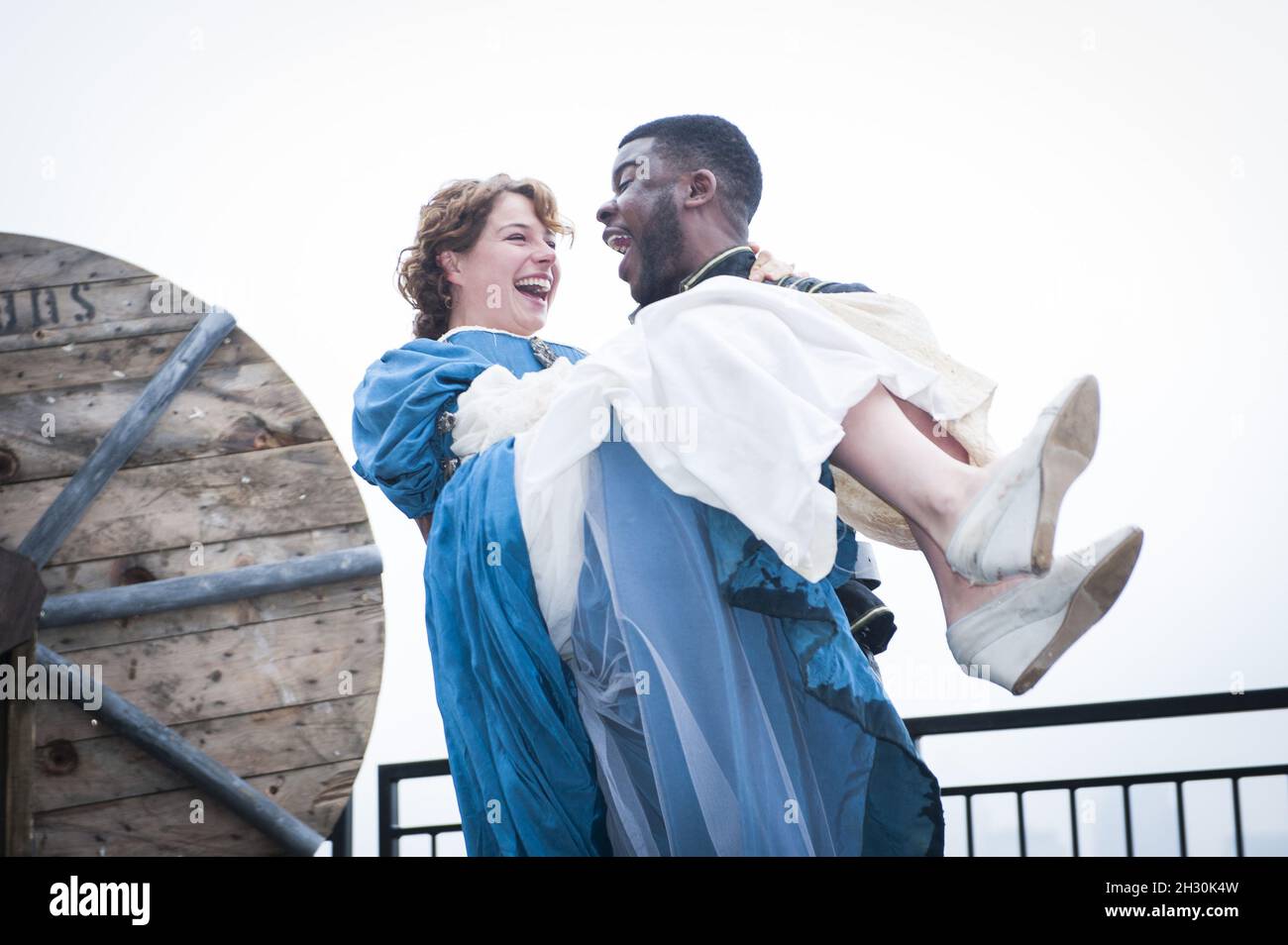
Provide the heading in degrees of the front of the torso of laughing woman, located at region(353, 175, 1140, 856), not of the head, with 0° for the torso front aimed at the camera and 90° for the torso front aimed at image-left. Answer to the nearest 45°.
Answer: approximately 270°

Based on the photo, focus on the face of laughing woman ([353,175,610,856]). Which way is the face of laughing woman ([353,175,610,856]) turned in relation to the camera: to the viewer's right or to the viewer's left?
to the viewer's right

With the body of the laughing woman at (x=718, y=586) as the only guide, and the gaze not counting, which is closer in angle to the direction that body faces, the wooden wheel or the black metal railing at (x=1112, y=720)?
the black metal railing

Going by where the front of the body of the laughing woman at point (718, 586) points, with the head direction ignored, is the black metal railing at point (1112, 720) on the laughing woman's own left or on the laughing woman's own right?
on the laughing woman's own left
